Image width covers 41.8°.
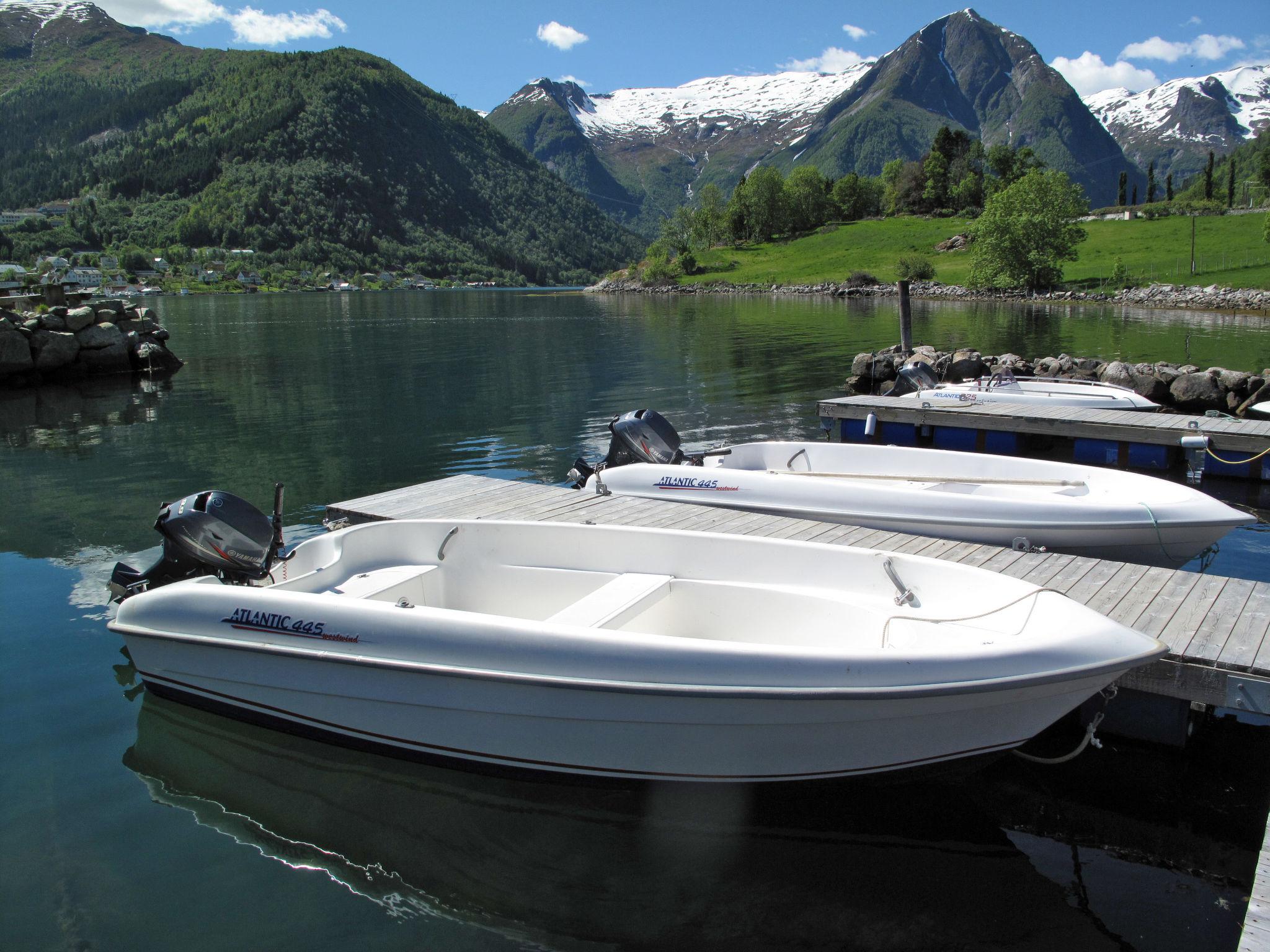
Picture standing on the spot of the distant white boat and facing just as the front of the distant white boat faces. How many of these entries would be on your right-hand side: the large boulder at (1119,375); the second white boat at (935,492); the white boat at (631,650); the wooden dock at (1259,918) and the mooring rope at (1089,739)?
4

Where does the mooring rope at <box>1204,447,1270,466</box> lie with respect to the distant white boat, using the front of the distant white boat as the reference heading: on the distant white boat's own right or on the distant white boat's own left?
on the distant white boat's own right

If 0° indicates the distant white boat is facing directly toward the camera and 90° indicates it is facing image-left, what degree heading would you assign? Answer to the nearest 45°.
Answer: approximately 270°

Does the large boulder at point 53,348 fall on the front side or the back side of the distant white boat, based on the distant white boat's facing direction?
on the back side

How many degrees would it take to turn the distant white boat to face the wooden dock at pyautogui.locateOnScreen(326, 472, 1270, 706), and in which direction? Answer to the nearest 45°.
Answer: approximately 90° to its right

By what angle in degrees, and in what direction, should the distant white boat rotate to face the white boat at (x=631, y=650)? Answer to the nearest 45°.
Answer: approximately 90° to its right

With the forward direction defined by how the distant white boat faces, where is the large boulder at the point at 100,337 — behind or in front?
behind

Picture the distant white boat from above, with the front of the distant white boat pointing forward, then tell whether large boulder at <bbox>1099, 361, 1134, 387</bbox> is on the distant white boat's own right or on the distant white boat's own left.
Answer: on the distant white boat's own left

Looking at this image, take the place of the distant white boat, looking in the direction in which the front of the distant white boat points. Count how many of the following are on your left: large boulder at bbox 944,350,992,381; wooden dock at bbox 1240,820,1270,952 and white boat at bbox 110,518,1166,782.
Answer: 1

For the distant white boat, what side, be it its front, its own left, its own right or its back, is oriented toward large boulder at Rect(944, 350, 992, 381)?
left
